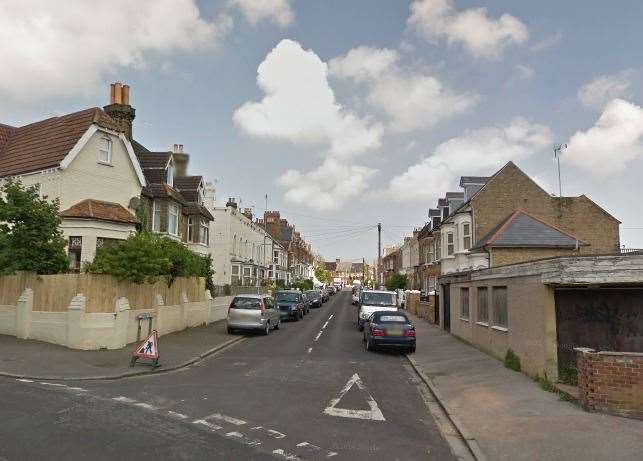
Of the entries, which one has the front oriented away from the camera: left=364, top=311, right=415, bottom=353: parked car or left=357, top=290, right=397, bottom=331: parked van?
left=364, top=311, right=415, bottom=353: parked car

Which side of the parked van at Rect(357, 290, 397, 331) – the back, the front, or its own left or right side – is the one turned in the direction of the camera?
front

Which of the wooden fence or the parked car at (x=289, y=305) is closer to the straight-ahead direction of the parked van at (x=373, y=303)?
the wooden fence

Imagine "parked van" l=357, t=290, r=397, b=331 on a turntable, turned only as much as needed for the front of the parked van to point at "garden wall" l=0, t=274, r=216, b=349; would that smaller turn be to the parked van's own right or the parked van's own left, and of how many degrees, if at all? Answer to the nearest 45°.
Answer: approximately 45° to the parked van's own right

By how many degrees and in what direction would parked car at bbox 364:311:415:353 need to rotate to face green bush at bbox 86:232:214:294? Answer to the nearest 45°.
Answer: approximately 90° to its left

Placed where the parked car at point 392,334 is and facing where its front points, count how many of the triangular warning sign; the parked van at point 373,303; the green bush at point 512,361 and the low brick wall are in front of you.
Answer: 1

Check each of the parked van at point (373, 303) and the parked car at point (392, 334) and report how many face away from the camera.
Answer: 1

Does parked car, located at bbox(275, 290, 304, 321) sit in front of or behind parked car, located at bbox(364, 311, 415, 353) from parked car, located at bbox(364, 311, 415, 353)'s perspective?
in front

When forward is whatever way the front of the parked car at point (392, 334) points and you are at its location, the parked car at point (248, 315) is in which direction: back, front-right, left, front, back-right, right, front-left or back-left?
front-left

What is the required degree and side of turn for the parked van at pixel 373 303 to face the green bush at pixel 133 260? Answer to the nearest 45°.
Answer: approximately 45° to its right

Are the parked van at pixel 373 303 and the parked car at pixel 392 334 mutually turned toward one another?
yes

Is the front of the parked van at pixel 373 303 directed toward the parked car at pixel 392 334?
yes

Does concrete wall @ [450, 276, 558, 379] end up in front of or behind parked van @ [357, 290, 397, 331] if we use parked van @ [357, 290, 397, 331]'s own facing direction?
in front

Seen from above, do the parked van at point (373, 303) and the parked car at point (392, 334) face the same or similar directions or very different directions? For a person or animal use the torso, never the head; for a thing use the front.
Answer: very different directions

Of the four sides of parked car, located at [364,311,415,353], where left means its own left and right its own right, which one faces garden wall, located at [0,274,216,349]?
left

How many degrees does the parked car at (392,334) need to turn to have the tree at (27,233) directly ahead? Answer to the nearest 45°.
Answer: approximately 90° to its left

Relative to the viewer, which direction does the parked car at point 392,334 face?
away from the camera

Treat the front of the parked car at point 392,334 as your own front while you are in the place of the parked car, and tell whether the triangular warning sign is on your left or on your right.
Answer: on your left
